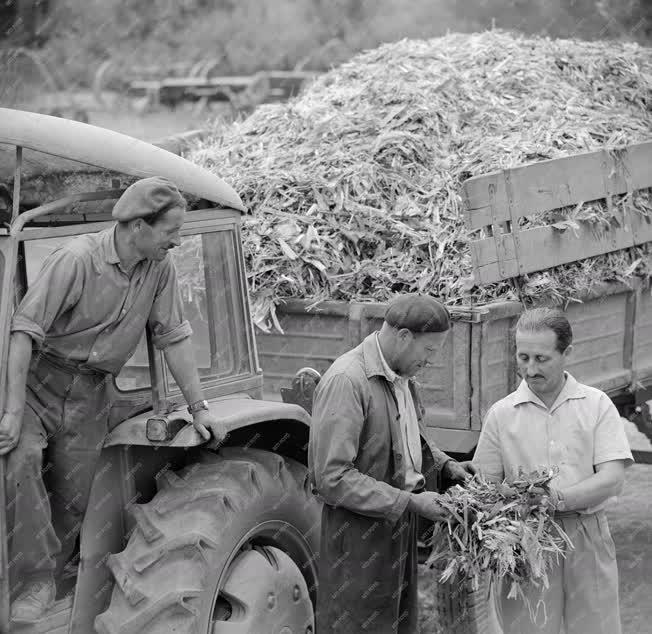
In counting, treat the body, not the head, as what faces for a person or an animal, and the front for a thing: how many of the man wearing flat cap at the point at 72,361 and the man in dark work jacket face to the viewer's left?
0

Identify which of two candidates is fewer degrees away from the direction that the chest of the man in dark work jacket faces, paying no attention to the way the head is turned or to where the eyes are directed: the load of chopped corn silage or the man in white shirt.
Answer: the man in white shirt

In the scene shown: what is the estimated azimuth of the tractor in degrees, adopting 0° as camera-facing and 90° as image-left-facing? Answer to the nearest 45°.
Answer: approximately 45°

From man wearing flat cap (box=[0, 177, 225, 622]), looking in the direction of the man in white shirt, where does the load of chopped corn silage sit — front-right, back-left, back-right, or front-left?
front-left

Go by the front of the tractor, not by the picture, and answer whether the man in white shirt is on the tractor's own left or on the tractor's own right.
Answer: on the tractor's own left

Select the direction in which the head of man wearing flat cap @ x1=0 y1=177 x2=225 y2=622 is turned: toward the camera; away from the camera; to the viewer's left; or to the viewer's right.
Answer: to the viewer's right

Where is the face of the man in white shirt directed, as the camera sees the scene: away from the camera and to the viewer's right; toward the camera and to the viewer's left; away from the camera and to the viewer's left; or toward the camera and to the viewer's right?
toward the camera and to the viewer's left

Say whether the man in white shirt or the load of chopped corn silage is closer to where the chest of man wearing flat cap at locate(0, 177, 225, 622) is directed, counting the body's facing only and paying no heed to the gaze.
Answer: the man in white shirt

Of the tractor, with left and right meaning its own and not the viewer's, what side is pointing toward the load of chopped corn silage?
back

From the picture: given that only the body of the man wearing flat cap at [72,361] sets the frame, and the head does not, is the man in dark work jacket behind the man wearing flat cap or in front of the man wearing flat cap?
in front

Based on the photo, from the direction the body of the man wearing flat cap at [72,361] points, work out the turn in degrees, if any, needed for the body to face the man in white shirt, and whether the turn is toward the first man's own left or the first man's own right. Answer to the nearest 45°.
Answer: approximately 45° to the first man's own left

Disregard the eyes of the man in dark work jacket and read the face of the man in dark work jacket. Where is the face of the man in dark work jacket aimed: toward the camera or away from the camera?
toward the camera

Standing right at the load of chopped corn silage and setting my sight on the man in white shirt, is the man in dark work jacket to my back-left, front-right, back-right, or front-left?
front-right

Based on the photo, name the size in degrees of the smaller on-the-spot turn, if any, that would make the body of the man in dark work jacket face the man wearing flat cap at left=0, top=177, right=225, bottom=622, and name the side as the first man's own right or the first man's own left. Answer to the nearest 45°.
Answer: approximately 135° to the first man's own right

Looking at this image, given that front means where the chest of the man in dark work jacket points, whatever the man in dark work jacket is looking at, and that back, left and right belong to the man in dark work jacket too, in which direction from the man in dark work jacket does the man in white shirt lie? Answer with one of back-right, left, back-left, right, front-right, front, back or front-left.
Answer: front-left

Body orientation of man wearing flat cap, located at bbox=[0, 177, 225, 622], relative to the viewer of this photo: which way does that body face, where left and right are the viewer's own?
facing the viewer and to the right of the viewer

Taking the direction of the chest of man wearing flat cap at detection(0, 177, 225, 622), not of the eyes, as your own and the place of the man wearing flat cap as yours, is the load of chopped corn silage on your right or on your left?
on your left
